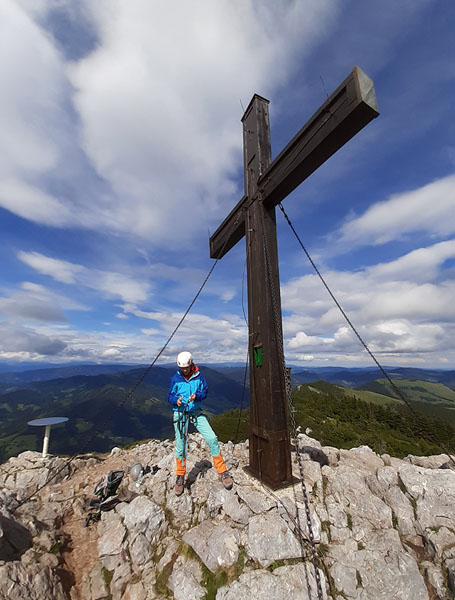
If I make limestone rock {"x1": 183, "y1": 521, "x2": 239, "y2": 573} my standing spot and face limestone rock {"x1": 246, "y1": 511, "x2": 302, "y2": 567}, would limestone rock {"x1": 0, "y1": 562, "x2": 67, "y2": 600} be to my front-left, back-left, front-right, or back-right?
back-right

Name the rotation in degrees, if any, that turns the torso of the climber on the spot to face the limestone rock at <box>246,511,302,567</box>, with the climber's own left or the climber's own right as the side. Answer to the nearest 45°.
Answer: approximately 45° to the climber's own left

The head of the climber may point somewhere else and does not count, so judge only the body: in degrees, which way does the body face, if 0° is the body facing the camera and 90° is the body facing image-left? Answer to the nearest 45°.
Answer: approximately 0°
